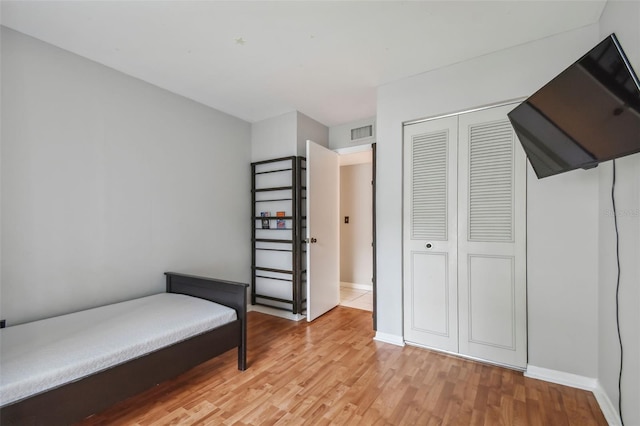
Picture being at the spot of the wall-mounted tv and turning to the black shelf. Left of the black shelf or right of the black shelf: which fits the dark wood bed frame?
left

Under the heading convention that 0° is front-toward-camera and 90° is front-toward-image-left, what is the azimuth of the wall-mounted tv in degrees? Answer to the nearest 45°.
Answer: approximately 45°

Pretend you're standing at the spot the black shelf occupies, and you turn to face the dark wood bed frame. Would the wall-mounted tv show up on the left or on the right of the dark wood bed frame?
left

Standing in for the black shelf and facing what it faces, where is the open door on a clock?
The open door is roughly at 8 o'clock from the black shelf.

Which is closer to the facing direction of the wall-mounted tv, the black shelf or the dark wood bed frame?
the dark wood bed frame

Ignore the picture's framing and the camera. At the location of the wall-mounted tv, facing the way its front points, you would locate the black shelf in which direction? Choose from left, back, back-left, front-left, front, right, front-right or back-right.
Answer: front-right

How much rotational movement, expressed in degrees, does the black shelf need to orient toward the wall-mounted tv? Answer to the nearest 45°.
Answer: approximately 90° to its left

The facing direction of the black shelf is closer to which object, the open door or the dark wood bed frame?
the dark wood bed frame

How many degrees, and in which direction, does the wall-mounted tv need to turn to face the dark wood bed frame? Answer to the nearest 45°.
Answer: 0° — it already faces it

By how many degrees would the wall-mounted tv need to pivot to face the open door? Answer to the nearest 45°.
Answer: approximately 45° to its right
